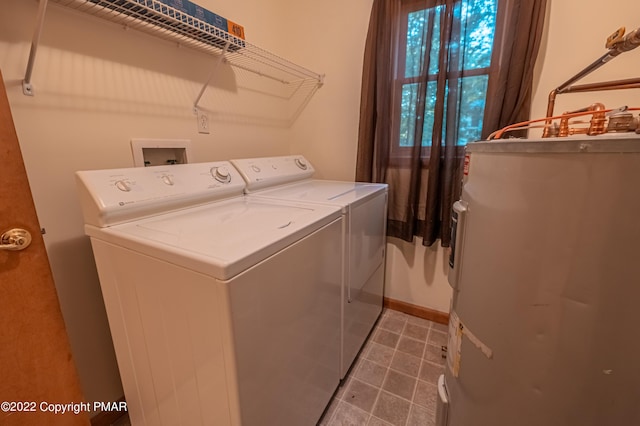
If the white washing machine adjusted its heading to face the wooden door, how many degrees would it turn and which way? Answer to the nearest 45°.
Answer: approximately 135° to its right

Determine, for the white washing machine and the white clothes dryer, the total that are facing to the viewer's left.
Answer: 0

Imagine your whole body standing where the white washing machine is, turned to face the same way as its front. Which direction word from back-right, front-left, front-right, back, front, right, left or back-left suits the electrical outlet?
back-left

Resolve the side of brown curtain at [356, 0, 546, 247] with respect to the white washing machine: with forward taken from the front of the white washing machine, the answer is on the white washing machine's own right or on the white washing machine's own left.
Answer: on the white washing machine's own left

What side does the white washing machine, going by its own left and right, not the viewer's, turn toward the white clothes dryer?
left

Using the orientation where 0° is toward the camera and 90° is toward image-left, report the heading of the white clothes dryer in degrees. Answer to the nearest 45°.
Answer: approximately 315°

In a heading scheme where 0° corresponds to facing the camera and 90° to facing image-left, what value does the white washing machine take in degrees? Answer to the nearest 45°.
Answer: approximately 315°
